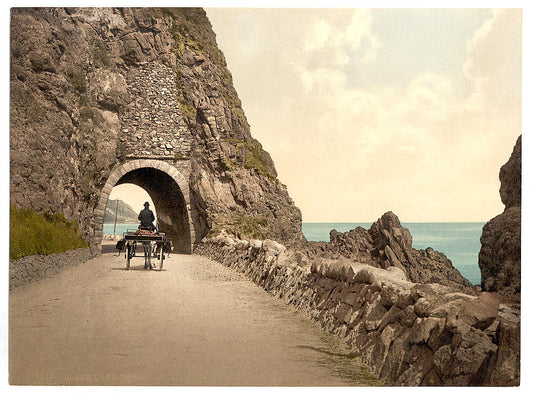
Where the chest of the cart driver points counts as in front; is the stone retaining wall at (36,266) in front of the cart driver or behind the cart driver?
behind

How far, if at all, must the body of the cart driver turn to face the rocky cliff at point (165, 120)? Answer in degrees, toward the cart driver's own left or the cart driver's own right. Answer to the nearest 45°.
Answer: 0° — they already face it

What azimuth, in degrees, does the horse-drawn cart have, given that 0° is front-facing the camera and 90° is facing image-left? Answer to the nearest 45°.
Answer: approximately 180°

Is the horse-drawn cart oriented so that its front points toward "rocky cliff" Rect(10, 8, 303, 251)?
yes

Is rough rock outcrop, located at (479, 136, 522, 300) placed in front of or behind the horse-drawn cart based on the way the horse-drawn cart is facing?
behind

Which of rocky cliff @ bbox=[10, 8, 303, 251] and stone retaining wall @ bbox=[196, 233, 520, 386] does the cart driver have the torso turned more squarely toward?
the rocky cliff

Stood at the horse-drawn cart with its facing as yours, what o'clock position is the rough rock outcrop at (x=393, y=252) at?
The rough rock outcrop is roughly at 3 o'clock from the horse-drawn cart.

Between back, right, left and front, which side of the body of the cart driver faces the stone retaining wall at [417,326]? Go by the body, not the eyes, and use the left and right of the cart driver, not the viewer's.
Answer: back

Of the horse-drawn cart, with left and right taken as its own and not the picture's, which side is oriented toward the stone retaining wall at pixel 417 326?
back

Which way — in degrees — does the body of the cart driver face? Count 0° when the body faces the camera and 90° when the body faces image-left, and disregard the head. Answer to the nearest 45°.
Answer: approximately 180°

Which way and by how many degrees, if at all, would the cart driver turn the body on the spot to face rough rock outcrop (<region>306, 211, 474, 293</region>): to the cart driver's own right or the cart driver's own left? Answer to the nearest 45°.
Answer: approximately 90° to the cart driver's own right
